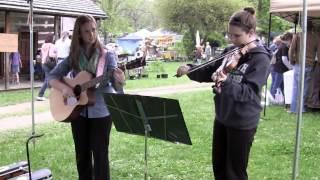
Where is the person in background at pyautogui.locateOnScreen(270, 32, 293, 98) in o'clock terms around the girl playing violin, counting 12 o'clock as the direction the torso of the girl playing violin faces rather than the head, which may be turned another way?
The person in background is roughly at 5 o'clock from the girl playing violin.

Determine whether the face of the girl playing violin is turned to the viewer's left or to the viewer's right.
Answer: to the viewer's left

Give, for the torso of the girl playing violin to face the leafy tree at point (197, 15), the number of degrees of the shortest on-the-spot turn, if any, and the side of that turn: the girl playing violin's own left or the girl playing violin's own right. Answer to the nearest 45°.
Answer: approximately 135° to the girl playing violin's own right

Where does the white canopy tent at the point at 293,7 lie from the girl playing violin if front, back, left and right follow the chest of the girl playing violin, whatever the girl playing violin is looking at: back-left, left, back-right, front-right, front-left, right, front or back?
back-right

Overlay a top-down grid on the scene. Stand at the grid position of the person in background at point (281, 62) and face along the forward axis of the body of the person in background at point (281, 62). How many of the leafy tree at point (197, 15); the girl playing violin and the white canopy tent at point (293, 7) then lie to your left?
1
